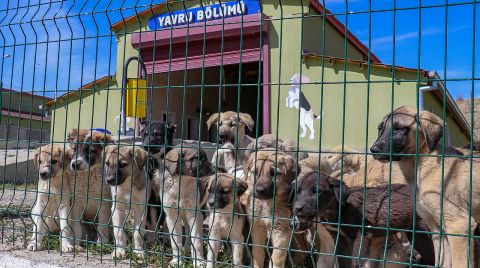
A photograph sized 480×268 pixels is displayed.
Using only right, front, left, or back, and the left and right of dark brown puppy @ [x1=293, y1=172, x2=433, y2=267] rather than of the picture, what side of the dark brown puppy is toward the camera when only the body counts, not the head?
left

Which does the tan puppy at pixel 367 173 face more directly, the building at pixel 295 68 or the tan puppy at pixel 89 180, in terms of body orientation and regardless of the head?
the tan puppy

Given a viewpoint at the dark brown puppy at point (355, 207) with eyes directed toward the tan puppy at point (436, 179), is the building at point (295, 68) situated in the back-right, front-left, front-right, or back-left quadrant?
back-left

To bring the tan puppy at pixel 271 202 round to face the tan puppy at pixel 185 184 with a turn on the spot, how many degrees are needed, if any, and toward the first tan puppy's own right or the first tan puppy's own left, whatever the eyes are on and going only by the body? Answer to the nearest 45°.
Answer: approximately 135° to the first tan puppy's own right

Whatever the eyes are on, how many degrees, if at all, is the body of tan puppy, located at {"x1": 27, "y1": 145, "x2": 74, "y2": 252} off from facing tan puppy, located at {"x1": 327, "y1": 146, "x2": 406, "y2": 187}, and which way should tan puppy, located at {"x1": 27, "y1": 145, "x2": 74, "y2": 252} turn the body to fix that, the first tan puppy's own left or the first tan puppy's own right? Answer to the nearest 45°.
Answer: approximately 45° to the first tan puppy's own left

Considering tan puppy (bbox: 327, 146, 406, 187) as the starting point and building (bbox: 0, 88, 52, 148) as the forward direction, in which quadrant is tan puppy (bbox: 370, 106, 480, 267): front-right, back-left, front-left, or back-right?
back-left

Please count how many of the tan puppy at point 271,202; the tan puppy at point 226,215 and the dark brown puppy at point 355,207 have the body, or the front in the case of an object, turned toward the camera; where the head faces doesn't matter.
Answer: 2
